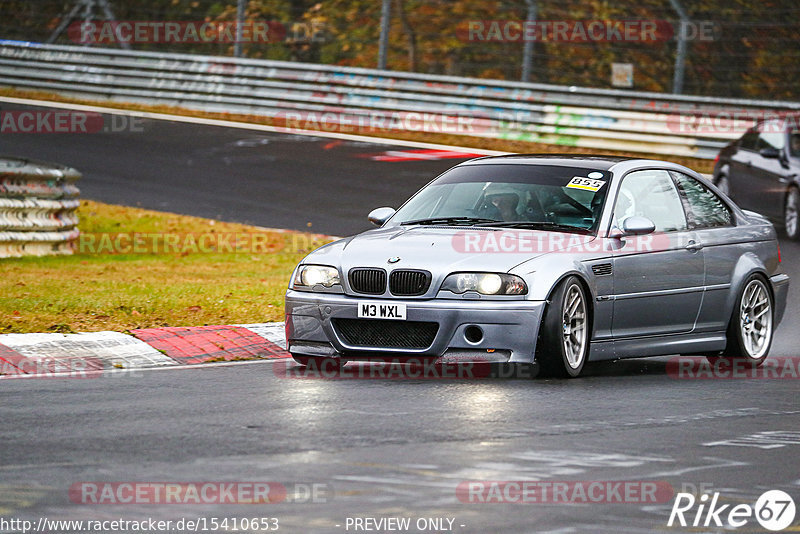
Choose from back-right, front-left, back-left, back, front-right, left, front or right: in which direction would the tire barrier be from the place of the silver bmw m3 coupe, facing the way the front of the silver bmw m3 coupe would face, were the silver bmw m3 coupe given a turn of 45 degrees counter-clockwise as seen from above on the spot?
back-right

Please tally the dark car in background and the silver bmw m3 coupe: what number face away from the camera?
0

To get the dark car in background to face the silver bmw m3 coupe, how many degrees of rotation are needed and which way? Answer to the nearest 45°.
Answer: approximately 45° to its right

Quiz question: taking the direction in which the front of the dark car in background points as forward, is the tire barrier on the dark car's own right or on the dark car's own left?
on the dark car's own right

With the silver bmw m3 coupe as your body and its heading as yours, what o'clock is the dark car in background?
The dark car in background is roughly at 5 o'clock from the silver bmw m3 coupe.

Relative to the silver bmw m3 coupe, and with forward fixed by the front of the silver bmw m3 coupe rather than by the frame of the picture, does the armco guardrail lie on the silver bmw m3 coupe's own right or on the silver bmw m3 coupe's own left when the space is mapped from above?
on the silver bmw m3 coupe's own right

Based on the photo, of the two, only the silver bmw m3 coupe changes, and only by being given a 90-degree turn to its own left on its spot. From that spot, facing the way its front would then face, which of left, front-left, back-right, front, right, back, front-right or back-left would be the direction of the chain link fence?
back-left

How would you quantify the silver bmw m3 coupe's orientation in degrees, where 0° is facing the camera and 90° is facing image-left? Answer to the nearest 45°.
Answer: approximately 45°
